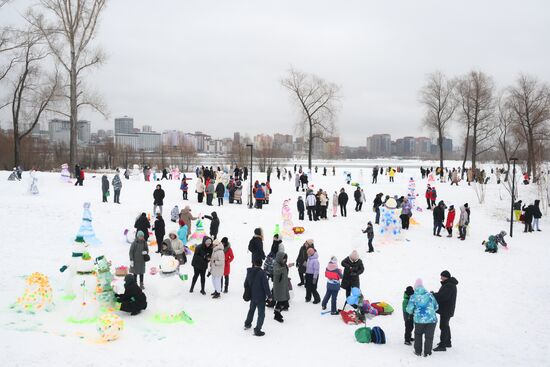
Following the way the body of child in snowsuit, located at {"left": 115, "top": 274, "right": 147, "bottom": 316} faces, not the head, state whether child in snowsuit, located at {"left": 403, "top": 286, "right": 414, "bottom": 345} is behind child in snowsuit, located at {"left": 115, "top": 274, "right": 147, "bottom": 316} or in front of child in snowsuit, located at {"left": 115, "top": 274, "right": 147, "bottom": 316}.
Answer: behind

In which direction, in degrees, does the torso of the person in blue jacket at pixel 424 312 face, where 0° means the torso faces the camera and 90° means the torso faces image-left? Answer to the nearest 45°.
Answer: approximately 180°

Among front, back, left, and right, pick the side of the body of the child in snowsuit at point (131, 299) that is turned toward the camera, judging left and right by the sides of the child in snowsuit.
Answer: left

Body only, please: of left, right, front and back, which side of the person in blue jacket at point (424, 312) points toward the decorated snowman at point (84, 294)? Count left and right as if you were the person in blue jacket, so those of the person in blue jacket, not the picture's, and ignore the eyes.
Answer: left

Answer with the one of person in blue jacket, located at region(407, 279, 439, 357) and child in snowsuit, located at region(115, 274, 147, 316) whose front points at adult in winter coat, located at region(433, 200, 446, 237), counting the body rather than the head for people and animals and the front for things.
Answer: the person in blue jacket

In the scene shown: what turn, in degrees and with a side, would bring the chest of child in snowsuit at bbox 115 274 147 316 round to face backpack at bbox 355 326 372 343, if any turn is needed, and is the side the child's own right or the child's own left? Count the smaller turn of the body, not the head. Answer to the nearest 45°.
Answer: approximately 135° to the child's own left

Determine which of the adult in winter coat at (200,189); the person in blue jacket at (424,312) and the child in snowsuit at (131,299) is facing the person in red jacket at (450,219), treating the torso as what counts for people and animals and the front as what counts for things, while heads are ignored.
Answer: the person in blue jacket

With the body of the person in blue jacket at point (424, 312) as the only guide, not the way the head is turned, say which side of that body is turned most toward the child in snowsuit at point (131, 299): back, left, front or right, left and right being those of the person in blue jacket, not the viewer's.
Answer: left

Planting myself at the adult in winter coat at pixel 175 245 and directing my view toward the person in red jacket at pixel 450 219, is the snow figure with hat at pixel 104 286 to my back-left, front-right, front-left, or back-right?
back-right

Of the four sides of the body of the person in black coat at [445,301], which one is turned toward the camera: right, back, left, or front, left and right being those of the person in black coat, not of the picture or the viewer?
left

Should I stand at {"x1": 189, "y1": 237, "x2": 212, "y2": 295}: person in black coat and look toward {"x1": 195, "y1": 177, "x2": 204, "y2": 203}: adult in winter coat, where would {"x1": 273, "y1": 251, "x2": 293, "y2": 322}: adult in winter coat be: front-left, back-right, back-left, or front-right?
back-right
